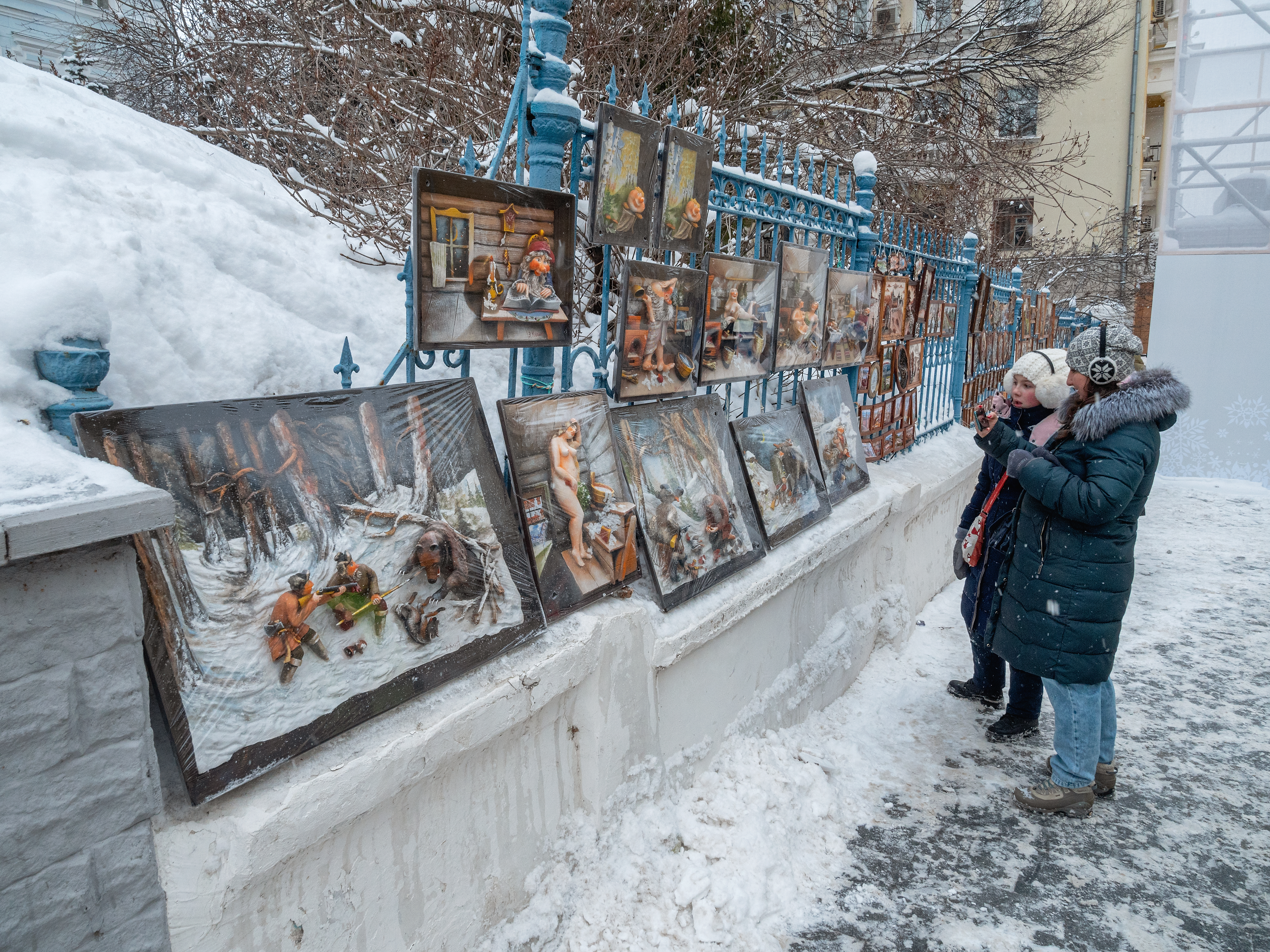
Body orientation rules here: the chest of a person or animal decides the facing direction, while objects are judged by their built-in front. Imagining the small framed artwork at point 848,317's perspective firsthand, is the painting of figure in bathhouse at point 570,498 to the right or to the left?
on its right

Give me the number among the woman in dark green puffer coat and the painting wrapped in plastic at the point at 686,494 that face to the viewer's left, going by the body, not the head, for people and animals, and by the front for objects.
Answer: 1

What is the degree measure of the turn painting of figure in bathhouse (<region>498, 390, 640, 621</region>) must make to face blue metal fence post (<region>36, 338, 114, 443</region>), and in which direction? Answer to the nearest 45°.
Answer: approximately 90° to its right

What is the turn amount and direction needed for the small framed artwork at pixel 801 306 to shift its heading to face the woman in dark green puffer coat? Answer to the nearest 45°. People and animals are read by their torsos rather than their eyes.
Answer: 0° — it already faces them

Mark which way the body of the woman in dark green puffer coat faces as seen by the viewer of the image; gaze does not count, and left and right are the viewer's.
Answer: facing to the left of the viewer

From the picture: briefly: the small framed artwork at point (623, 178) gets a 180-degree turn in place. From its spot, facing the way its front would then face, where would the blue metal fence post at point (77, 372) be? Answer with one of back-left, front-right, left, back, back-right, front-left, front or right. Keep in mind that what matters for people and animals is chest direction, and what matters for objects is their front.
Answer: left

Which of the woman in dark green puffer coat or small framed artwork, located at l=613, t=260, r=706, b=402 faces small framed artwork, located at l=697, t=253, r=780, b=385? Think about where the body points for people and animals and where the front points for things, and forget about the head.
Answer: the woman in dark green puffer coat

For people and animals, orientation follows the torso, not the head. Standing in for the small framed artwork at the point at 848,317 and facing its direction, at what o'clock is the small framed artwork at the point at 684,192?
the small framed artwork at the point at 684,192 is roughly at 2 o'clock from the small framed artwork at the point at 848,317.
